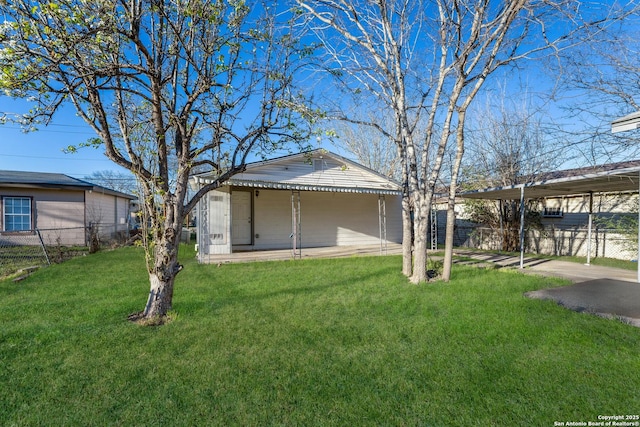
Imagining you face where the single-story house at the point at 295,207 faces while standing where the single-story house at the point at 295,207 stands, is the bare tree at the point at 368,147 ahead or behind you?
behind

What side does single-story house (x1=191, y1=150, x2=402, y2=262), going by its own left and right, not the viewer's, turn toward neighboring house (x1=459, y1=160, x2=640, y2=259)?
left

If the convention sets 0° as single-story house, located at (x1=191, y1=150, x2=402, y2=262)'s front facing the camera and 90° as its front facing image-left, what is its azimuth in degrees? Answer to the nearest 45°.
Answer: approximately 0°

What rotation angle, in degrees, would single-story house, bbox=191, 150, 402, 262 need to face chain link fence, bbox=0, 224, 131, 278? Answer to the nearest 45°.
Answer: approximately 90° to its right

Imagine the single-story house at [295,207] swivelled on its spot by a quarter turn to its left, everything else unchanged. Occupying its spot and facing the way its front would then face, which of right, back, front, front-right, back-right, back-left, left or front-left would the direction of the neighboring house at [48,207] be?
back

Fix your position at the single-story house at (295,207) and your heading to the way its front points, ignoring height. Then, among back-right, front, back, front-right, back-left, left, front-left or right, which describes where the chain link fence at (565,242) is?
left
